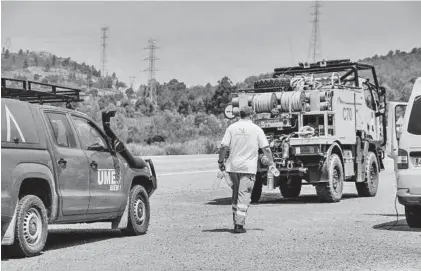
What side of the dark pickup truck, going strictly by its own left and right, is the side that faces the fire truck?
front

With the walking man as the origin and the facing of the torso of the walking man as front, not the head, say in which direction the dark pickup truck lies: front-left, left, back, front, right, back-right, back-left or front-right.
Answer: back-left

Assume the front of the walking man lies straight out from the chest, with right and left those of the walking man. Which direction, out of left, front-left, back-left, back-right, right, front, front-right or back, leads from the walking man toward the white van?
right

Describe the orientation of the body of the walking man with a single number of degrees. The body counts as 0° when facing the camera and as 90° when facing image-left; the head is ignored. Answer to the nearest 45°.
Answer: approximately 180°

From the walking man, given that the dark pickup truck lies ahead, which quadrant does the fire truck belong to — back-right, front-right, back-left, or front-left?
back-right

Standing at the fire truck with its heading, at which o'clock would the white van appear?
The white van is roughly at 4 o'clock from the fire truck.

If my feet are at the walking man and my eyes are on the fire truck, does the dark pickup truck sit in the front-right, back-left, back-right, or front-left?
back-left

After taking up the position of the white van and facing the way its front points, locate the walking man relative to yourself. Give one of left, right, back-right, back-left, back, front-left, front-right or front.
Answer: left

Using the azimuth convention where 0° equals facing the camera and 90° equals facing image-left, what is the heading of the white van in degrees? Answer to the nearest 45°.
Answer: approximately 180°

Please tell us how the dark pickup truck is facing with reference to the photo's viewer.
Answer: facing away from the viewer and to the right of the viewer

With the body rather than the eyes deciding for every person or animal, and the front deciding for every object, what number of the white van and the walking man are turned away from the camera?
2

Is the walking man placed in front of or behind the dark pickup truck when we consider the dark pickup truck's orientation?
in front
